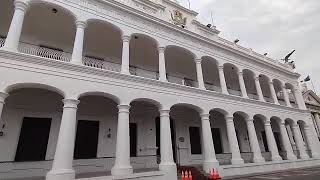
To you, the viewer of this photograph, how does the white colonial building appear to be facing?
facing the viewer and to the right of the viewer
